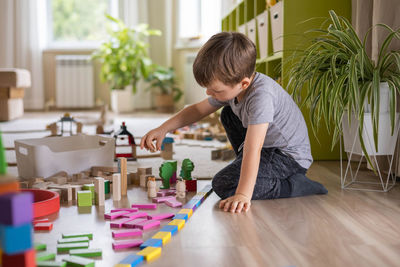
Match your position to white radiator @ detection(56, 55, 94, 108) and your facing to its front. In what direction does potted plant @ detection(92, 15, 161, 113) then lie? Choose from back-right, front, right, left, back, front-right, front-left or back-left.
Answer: front-left

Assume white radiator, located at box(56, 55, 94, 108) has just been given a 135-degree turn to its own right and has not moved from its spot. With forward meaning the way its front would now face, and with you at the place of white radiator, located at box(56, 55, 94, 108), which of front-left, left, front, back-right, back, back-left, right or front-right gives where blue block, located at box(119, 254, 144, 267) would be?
back-left

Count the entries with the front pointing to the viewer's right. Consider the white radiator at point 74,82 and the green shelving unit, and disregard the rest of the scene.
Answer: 0

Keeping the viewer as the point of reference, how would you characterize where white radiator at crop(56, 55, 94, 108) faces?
facing the viewer

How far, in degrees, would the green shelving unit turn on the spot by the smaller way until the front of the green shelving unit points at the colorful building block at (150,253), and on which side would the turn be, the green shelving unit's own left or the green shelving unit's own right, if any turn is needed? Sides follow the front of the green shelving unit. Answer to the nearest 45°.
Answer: approximately 45° to the green shelving unit's own left

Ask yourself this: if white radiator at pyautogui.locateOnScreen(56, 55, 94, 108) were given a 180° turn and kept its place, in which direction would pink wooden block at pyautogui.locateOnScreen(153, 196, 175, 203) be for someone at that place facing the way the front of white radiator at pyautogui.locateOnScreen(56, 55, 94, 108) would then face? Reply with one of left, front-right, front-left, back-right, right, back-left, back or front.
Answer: back

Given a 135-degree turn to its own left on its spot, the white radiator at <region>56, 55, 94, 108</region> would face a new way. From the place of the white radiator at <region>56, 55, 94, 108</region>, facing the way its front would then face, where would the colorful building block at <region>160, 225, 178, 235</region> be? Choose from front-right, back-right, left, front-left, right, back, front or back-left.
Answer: back-right

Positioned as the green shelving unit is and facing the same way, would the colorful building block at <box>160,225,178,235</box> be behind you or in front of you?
in front

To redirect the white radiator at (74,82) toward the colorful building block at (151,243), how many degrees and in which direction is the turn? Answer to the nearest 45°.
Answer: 0° — it already faces it

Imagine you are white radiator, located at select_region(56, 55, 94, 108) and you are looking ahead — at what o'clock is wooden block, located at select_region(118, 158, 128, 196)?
The wooden block is roughly at 12 o'clock from the white radiator.

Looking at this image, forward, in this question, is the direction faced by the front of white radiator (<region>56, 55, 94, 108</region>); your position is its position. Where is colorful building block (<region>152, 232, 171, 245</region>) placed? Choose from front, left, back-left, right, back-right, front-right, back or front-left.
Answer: front

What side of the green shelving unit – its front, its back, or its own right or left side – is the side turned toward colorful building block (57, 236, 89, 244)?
front

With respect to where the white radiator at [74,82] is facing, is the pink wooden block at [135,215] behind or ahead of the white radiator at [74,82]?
ahead

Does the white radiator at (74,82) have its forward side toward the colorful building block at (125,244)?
yes

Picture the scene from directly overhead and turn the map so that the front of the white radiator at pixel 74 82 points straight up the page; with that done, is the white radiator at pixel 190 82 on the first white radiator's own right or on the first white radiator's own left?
on the first white radiator's own left
